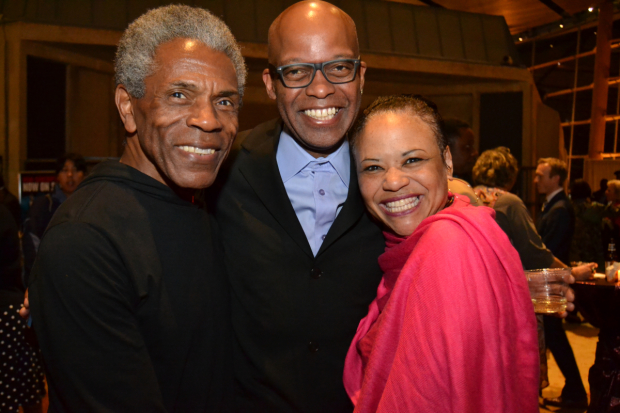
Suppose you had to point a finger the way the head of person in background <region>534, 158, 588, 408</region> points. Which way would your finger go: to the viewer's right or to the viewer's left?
to the viewer's left

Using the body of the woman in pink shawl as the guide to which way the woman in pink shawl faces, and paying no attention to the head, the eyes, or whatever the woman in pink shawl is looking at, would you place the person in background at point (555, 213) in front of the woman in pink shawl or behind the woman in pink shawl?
behind

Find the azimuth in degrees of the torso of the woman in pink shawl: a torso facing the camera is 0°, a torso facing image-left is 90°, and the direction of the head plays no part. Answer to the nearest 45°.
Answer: approximately 45°

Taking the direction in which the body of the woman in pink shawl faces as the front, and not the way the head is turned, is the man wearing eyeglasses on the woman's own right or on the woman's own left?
on the woman's own right

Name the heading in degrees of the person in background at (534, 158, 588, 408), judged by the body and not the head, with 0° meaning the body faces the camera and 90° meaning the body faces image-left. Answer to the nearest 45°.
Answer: approximately 90°
